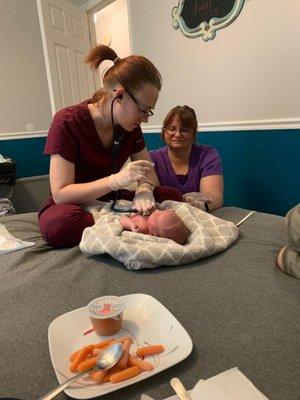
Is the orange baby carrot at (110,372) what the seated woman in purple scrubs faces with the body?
yes

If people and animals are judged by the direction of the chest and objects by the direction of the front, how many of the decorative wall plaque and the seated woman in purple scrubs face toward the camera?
2

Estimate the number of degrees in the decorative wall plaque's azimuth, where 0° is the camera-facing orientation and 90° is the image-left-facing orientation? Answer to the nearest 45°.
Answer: approximately 0°

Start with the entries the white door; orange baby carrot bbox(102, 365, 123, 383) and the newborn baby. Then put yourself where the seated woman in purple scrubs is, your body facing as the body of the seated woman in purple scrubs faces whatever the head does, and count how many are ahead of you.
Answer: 2

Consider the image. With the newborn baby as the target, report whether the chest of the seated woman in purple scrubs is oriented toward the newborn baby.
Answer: yes

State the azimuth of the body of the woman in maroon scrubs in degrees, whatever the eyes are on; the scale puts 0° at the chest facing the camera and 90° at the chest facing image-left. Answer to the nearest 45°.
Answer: approximately 315°

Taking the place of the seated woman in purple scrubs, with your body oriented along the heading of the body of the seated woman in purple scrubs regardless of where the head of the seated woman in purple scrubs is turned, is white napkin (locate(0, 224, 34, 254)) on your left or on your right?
on your right

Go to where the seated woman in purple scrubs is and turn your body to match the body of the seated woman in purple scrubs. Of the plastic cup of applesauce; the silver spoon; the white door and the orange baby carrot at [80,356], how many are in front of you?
3

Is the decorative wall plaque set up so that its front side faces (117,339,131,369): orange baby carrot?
yes
